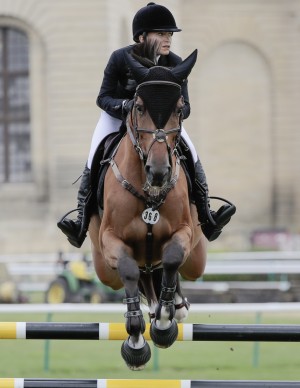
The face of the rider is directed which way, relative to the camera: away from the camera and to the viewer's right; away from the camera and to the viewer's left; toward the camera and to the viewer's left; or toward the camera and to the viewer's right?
toward the camera and to the viewer's right

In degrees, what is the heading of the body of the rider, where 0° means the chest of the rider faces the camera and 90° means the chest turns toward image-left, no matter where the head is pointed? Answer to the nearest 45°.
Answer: approximately 0°

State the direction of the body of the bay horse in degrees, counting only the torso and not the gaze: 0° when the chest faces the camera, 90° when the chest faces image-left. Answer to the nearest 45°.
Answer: approximately 0°

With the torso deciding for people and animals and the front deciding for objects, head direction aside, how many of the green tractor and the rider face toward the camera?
1
